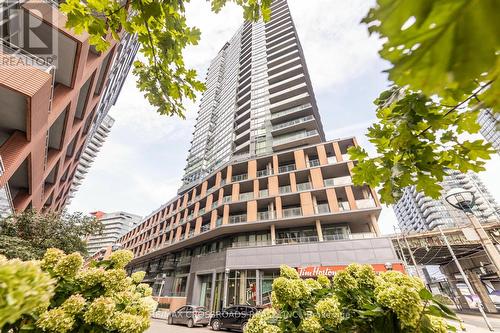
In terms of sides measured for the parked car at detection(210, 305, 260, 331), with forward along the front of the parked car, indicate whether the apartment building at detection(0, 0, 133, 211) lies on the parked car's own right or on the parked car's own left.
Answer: on the parked car's own left

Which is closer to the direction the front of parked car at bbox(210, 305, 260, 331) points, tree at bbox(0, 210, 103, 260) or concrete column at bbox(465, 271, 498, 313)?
the tree

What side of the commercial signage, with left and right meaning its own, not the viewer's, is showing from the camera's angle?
front

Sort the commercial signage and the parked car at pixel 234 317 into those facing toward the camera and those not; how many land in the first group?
1

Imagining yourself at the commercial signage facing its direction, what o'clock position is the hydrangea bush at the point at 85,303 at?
The hydrangea bush is roughly at 12 o'clock from the commercial signage.

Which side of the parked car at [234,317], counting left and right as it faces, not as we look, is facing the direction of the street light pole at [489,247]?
back

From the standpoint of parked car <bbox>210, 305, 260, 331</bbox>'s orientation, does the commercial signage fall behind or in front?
behind

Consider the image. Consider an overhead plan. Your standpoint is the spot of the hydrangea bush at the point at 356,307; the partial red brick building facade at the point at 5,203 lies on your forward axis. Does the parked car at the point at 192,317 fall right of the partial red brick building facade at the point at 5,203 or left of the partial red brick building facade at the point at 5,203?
right

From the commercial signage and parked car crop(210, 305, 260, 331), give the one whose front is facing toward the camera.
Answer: the commercial signage

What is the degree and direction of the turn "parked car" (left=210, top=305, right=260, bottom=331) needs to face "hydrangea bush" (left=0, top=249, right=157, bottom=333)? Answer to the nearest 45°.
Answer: approximately 90° to its left

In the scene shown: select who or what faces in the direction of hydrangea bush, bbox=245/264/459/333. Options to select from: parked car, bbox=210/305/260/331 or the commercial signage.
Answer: the commercial signage

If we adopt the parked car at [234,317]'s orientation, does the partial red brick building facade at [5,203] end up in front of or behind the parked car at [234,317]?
in front

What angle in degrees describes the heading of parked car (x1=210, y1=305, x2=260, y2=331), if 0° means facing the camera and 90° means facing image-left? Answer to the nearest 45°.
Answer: approximately 90°

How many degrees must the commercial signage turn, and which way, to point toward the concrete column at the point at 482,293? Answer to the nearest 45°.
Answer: approximately 135° to its left
